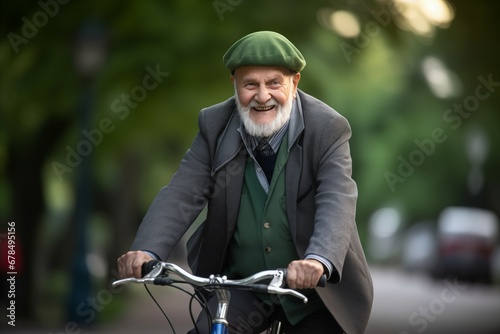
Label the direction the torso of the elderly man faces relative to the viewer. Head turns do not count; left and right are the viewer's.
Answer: facing the viewer and to the left of the viewer

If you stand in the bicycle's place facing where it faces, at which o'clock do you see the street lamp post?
The street lamp post is roughly at 4 o'clock from the bicycle.

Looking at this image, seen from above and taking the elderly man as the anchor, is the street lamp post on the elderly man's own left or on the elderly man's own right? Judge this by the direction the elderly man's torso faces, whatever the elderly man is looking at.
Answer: on the elderly man's own right

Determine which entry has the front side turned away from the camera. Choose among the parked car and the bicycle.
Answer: the parked car

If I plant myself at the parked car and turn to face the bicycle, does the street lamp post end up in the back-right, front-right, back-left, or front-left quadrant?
front-right
